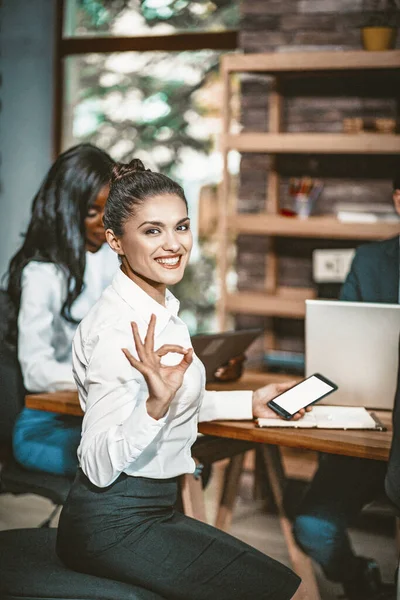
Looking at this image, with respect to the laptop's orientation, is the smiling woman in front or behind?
behind

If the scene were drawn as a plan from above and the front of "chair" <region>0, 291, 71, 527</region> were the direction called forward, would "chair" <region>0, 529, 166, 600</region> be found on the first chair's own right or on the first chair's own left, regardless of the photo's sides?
on the first chair's own right

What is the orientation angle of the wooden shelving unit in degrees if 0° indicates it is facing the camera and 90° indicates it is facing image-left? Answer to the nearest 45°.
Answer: approximately 0°

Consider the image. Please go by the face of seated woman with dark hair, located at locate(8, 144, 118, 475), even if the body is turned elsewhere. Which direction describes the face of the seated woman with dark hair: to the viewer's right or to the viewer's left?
to the viewer's right

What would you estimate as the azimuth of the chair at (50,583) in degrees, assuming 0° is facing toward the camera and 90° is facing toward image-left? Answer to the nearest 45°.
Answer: approximately 270°

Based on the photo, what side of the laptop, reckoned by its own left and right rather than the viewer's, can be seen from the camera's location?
back

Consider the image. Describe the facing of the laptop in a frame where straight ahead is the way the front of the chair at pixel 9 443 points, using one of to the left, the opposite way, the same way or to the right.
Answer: to the left

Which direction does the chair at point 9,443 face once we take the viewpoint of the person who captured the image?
facing to the right of the viewer

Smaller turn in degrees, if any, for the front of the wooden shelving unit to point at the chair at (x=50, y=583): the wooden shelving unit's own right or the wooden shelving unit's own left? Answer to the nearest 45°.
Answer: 0° — it already faces it

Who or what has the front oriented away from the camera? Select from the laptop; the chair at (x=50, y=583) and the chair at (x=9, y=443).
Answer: the laptop

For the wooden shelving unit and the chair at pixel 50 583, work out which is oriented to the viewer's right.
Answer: the chair
